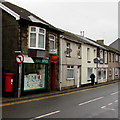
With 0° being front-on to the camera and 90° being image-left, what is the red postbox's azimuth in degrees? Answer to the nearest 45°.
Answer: approximately 315°

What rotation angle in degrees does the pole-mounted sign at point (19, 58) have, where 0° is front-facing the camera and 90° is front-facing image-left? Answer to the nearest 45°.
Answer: approximately 0°
